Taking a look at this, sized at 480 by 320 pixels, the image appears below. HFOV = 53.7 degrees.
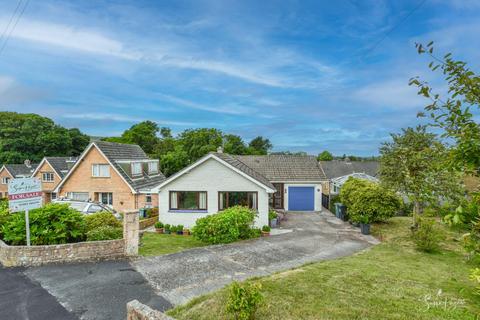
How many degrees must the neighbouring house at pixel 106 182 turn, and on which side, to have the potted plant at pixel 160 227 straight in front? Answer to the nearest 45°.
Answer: approximately 45° to its left

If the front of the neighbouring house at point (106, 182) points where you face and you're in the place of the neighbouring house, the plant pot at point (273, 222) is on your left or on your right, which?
on your left

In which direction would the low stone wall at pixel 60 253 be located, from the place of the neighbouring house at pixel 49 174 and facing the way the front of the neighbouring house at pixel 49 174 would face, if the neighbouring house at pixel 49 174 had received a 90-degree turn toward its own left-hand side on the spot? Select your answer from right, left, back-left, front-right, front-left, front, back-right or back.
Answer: front-right

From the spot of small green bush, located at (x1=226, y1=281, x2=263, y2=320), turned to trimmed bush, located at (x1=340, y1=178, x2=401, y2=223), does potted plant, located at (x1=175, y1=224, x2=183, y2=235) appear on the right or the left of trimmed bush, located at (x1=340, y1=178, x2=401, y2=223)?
left

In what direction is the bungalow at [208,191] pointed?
toward the camera

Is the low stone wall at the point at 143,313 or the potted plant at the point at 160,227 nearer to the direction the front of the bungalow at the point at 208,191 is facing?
the low stone wall

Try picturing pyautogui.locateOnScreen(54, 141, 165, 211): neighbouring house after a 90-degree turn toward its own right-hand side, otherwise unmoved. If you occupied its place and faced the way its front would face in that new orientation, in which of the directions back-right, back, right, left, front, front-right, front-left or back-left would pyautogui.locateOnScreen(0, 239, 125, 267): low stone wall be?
back-left

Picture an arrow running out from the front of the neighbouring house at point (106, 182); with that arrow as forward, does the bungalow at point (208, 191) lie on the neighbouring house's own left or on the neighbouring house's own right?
on the neighbouring house's own left

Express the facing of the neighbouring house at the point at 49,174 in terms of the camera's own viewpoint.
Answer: facing the viewer and to the left of the viewer

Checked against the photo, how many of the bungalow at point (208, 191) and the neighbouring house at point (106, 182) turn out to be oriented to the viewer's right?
0

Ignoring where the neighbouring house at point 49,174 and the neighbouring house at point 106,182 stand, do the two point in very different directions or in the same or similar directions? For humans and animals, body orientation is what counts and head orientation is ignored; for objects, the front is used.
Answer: same or similar directions
